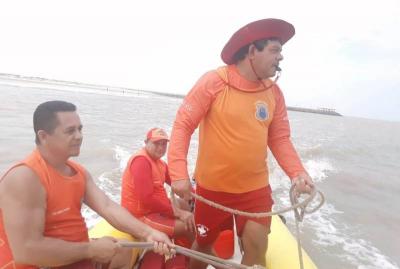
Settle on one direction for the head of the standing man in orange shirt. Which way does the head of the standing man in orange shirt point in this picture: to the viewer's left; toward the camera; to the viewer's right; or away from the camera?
to the viewer's right

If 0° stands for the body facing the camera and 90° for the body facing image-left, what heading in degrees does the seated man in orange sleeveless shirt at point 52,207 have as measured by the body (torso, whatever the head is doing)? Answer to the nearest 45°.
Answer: approximately 315°

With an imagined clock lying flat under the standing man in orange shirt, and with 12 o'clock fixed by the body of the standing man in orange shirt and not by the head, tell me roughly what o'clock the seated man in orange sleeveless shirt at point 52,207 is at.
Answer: The seated man in orange sleeveless shirt is roughly at 3 o'clock from the standing man in orange shirt.

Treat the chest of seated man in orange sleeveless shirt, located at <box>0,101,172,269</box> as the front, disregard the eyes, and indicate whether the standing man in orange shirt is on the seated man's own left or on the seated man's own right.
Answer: on the seated man's own left

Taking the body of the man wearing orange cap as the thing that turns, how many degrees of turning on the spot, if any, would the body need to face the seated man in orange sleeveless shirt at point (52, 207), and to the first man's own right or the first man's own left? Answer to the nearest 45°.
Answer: approximately 45° to the first man's own right

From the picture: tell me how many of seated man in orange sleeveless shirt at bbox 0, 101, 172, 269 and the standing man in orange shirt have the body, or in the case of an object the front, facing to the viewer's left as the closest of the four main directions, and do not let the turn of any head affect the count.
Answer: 0

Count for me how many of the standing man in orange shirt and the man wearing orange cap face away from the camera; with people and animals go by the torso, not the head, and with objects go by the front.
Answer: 0

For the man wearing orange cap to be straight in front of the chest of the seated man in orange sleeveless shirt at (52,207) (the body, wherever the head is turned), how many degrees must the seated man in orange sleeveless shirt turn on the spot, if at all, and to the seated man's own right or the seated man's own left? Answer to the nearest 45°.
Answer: approximately 90° to the seated man's own left

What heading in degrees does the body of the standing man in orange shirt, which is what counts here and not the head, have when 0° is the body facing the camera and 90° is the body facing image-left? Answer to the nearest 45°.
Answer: approximately 315°

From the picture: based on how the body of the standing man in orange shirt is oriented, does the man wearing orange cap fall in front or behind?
behind
